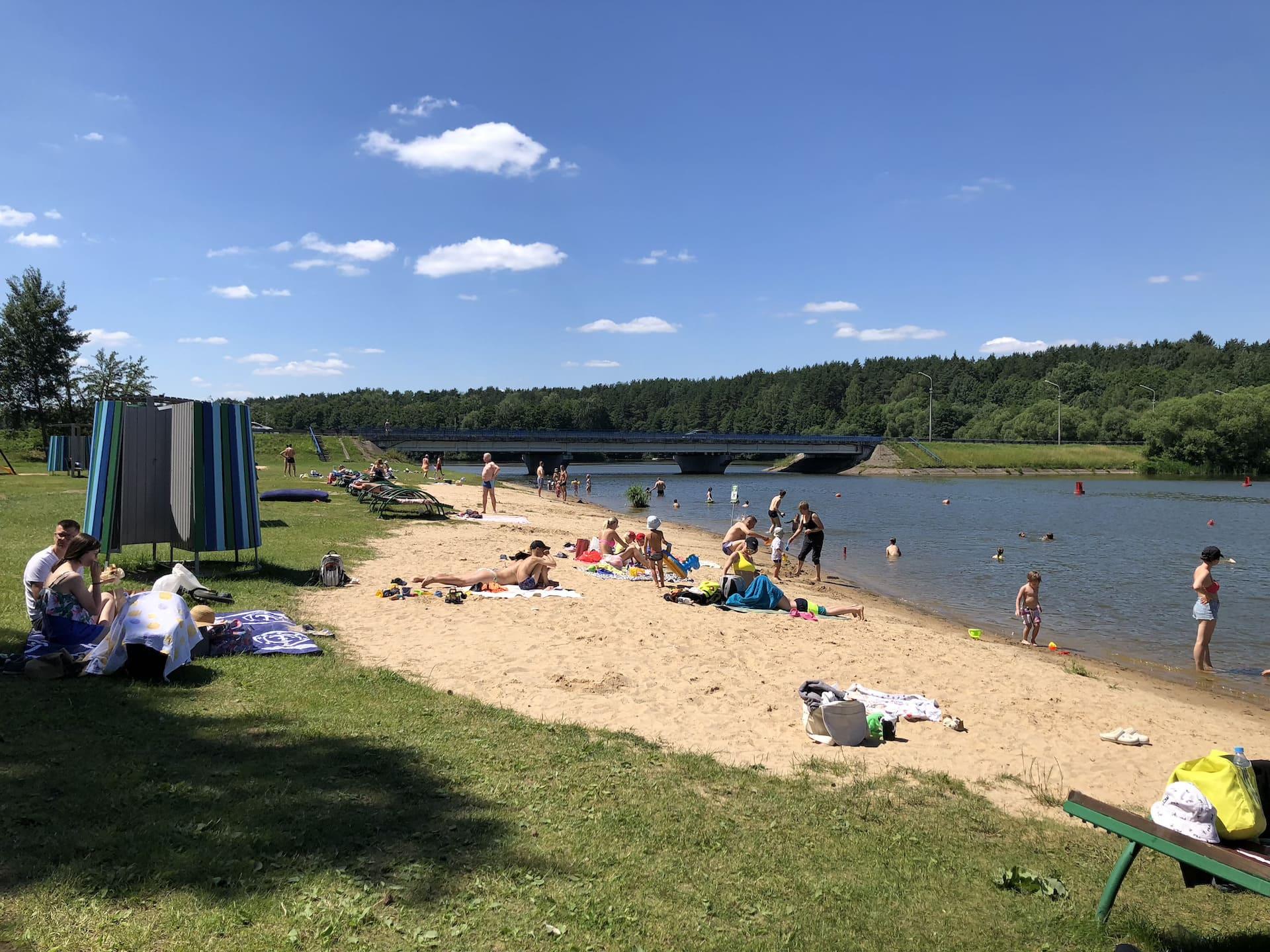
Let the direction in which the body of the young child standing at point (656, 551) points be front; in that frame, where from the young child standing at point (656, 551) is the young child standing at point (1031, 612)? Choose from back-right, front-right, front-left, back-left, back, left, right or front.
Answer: right

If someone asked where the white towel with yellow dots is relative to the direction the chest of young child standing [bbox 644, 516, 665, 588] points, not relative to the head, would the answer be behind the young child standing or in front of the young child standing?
behind

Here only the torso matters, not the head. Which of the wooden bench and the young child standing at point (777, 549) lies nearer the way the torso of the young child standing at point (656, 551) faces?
the young child standing

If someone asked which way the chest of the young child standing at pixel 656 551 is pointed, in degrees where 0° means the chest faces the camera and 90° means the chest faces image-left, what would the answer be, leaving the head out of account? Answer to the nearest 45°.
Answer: approximately 180°
